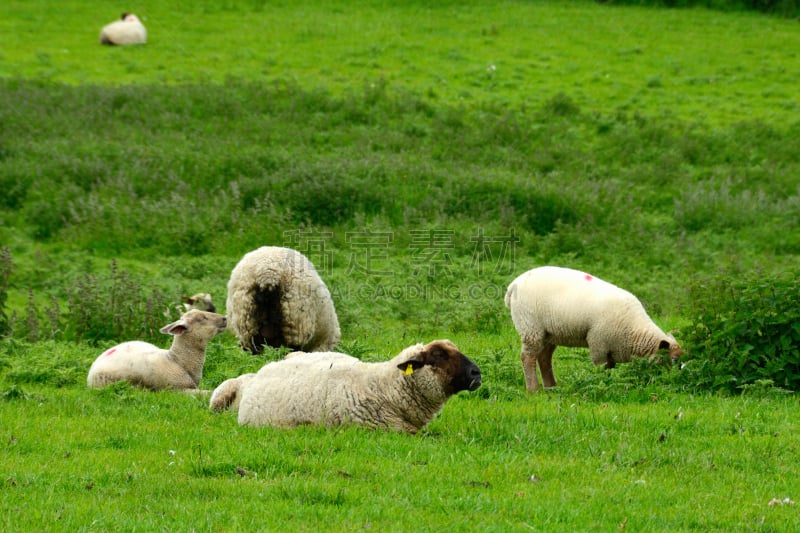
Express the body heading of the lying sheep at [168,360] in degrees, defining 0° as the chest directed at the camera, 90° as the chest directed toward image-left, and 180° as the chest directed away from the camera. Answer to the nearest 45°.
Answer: approximately 270°

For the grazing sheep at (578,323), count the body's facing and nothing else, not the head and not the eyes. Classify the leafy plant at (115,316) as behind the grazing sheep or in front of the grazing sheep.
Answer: behind

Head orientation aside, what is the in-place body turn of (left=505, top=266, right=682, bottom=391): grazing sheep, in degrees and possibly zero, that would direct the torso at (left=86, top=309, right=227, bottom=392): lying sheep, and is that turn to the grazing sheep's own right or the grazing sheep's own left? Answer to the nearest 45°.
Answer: approximately 180°

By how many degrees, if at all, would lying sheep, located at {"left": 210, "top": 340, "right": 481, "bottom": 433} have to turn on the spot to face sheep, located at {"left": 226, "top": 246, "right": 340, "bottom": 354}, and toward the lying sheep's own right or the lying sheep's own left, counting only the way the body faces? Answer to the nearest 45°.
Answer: approximately 90° to the lying sheep's own left

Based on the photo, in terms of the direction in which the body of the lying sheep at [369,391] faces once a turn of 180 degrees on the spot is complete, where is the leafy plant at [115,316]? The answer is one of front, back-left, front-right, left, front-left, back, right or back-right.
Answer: front-right

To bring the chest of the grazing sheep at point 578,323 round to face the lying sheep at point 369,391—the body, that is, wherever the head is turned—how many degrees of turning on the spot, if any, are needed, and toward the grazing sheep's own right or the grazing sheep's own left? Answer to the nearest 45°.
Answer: approximately 135° to the grazing sheep's own right

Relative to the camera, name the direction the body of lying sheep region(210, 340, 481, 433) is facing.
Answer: to the viewer's right

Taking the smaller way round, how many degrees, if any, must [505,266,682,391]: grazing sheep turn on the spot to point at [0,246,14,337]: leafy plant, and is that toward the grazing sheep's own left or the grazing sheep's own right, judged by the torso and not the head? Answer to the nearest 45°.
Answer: approximately 180°

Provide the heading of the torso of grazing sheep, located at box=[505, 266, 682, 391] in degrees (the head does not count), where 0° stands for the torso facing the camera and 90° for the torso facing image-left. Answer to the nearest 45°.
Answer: approximately 270°
